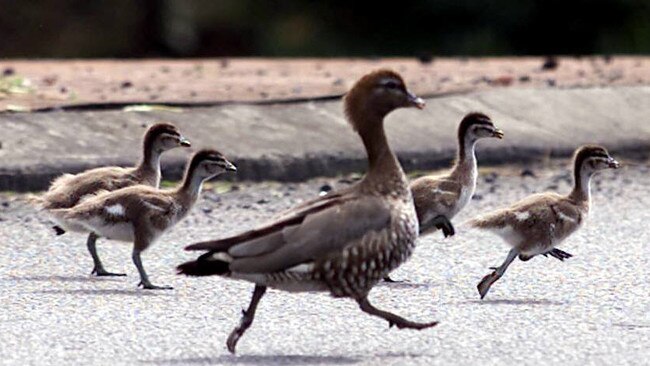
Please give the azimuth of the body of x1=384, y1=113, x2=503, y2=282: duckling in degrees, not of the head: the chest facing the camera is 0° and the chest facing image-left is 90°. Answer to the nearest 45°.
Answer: approximately 270°

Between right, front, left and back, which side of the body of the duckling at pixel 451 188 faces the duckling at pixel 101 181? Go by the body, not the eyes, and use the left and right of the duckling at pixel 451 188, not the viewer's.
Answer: back

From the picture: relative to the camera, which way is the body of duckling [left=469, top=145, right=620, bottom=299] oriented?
to the viewer's right

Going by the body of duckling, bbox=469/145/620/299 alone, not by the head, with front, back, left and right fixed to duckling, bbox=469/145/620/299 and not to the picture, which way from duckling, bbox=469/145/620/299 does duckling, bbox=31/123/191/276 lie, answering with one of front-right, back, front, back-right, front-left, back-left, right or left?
back

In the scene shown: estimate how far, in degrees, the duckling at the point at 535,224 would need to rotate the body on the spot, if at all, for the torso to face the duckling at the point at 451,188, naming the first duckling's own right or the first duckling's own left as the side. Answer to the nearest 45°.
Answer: approximately 135° to the first duckling's own left

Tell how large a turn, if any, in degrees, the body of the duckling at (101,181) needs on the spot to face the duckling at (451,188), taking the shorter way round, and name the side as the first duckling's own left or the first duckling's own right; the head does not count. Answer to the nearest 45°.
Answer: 0° — it already faces it

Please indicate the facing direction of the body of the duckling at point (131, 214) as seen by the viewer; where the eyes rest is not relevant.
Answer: to the viewer's right

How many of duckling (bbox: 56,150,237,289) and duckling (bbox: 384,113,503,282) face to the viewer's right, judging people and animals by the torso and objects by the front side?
2

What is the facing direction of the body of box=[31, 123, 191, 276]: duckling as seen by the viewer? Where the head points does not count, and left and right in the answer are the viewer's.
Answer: facing to the right of the viewer

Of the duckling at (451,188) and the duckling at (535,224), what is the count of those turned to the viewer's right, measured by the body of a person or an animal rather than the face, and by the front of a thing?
2
